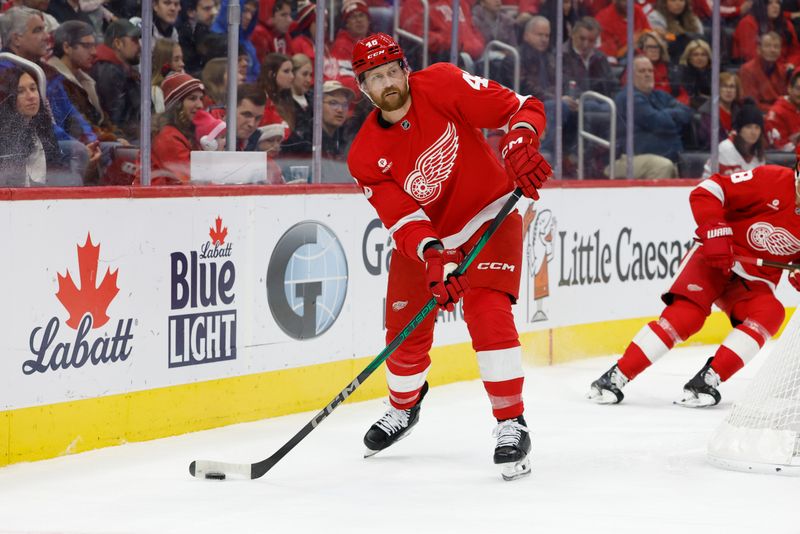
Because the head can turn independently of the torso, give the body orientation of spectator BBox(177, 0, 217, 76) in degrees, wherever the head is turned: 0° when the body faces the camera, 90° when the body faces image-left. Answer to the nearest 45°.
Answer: approximately 315°

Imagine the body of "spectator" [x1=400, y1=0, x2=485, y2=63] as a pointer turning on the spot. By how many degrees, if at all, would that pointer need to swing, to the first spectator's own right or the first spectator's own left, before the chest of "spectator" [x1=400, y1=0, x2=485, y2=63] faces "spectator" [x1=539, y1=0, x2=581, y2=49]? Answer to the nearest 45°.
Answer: approximately 135° to the first spectator's own left

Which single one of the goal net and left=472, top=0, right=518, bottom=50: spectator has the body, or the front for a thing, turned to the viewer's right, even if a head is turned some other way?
the goal net

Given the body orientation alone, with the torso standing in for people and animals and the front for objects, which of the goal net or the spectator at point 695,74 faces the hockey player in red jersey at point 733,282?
the spectator

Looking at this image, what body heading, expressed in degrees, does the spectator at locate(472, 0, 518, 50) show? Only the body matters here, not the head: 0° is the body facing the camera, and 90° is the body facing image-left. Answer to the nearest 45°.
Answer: approximately 0°

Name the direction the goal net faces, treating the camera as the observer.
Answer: facing to the right of the viewer
